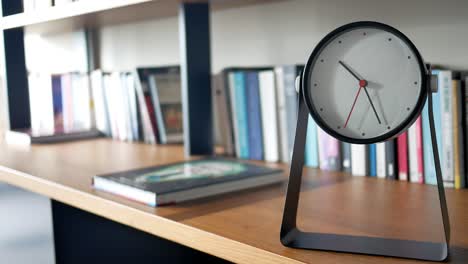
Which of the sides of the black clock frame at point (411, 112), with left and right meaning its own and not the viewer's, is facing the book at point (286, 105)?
back

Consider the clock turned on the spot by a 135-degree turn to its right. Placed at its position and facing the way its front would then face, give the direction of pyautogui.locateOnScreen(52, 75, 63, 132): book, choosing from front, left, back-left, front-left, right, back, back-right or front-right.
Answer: front

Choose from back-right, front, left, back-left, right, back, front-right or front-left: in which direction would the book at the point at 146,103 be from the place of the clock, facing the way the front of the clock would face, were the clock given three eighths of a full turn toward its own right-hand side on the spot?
front

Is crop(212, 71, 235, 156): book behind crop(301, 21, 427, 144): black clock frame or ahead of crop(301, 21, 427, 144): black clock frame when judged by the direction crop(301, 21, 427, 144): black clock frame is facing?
behind

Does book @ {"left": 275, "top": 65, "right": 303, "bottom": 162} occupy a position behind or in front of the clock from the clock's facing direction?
behind

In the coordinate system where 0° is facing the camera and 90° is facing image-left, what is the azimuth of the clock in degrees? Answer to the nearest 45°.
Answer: approximately 0°

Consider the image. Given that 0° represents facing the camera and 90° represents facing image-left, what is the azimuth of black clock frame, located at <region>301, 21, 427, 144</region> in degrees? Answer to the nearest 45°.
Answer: approximately 0°
